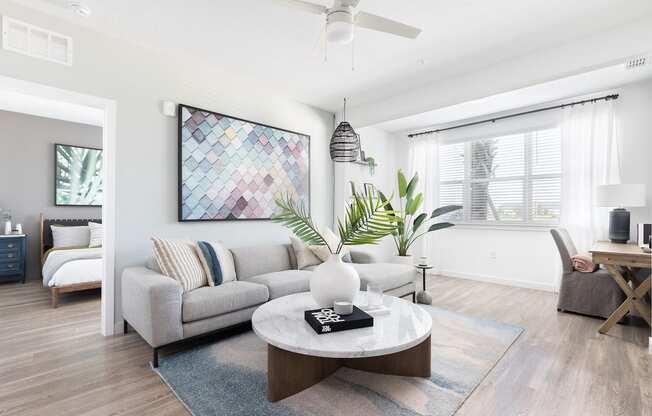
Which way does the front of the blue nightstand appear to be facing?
toward the camera

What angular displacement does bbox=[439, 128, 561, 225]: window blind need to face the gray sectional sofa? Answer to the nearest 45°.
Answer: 0° — it already faces it

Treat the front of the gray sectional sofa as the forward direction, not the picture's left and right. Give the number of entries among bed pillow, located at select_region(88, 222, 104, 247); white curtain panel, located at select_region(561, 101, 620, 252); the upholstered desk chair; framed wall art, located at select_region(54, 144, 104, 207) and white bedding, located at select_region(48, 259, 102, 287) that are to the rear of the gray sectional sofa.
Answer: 3

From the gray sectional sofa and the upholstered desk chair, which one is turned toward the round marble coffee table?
the gray sectional sofa

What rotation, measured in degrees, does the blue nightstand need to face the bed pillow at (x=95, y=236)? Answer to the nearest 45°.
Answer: approximately 45° to its left

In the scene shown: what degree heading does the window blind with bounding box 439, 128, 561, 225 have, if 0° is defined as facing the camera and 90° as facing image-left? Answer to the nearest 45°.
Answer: approximately 45°

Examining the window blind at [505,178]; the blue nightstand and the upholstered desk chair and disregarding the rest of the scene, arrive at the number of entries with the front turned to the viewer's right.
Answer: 1

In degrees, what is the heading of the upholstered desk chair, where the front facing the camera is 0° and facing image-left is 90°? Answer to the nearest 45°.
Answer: approximately 270°

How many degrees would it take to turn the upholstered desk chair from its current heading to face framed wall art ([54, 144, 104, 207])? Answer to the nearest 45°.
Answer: approximately 135° to its right

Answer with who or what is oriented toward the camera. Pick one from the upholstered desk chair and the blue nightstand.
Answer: the blue nightstand

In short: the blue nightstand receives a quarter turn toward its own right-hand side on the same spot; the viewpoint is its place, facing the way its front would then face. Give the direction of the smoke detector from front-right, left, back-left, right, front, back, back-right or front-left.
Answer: left

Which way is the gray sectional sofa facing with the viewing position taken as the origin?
facing the viewer and to the right of the viewer
